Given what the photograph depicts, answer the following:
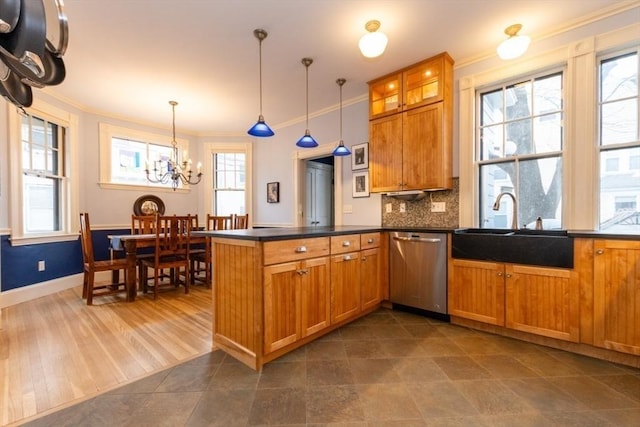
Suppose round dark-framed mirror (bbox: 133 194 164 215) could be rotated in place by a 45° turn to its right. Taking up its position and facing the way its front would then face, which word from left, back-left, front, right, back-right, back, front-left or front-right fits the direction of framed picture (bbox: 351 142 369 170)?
left

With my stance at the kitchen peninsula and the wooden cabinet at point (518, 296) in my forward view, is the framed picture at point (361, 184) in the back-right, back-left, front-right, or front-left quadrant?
front-left

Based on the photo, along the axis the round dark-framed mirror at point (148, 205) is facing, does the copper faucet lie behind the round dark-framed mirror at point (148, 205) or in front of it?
in front

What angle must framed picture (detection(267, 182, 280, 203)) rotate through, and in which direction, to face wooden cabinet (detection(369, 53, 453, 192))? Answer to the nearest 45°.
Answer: approximately 90° to its left

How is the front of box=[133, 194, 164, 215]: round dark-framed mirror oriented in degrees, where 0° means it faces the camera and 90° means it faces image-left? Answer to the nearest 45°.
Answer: approximately 0°

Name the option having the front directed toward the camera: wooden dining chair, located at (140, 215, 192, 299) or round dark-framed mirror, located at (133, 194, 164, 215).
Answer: the round dark-framed mirror

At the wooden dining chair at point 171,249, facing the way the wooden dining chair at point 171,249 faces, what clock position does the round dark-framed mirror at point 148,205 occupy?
The round dark-framed mirror is roughly at 1 o'clock from the wooden dining chair.

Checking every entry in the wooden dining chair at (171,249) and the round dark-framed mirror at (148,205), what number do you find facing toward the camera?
1

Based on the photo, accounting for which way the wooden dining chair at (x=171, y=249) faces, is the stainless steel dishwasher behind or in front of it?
behind

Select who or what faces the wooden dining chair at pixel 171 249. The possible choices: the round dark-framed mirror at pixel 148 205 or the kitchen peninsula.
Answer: the round dark-framed mirror

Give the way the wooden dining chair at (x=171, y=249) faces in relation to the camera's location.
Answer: facing away from the viewer and to the left of the viewer

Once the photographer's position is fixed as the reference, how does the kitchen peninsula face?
facing the viewer and to the right of the viewer

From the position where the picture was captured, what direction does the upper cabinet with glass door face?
facing the viewer and to the left of the viewer

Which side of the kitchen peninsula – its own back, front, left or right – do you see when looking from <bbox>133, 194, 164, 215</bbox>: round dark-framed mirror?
back

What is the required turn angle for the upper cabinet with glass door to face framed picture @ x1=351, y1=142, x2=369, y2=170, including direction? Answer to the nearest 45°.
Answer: approximately 90° to its right
